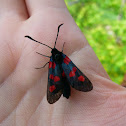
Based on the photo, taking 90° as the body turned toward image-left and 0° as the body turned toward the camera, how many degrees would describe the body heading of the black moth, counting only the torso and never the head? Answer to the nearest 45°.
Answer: approximately 180°
